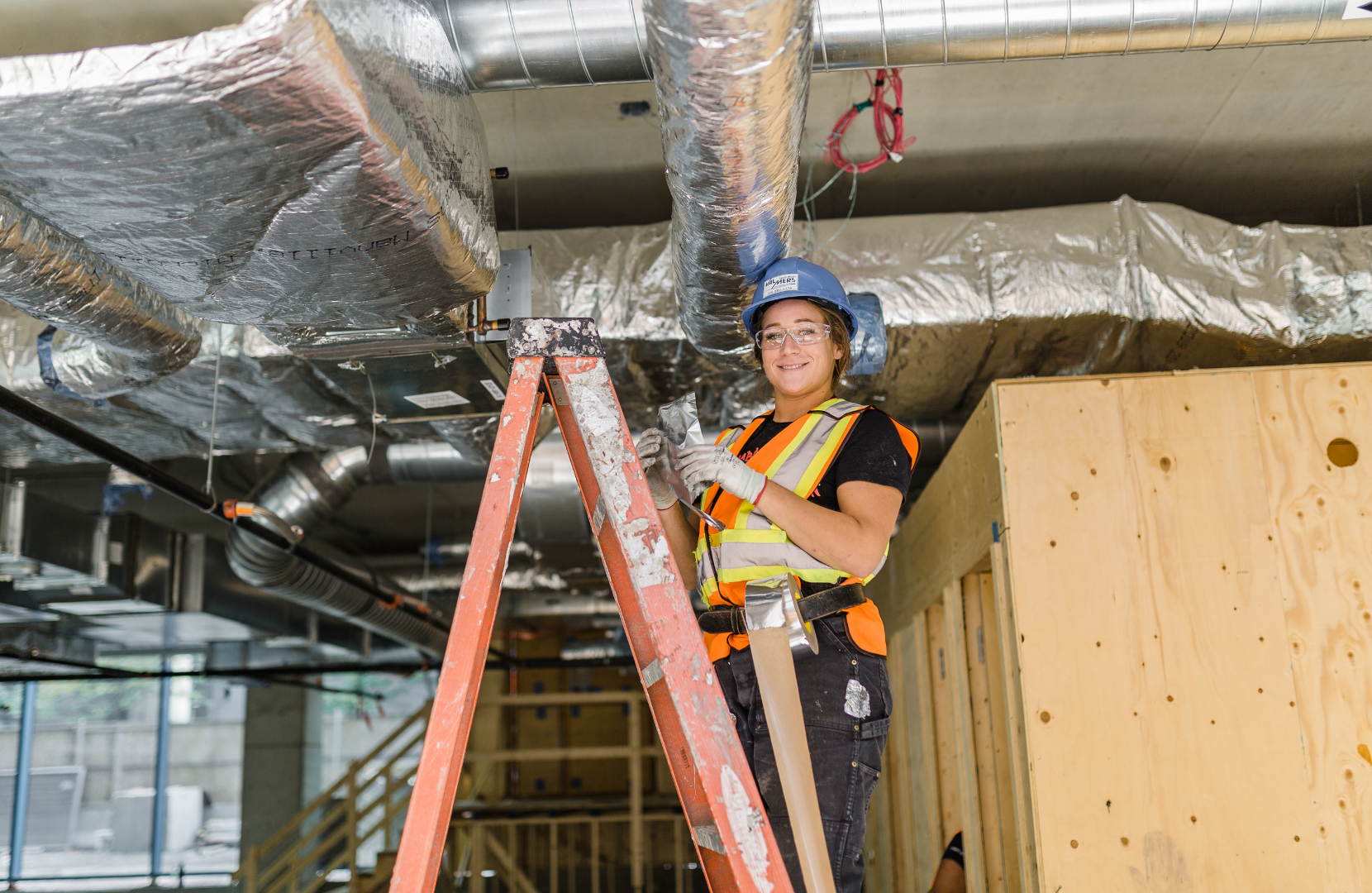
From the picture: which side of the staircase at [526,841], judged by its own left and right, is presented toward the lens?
left

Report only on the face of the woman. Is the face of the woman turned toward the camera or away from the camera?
toward the camera

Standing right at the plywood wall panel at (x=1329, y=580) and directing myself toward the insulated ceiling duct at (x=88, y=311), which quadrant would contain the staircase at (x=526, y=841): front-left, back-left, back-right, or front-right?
front-right

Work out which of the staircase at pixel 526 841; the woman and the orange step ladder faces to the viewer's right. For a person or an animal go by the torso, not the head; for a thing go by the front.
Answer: the orange step ladder

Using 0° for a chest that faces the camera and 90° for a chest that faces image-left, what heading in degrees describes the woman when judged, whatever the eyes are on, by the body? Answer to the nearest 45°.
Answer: approximately 45°

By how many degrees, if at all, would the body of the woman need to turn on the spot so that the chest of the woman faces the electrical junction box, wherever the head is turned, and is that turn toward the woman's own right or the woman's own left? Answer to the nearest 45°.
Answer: approximately 90° to the woman's own right

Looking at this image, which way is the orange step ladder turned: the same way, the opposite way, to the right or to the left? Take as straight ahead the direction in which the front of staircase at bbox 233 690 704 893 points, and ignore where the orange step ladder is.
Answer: the opposite way

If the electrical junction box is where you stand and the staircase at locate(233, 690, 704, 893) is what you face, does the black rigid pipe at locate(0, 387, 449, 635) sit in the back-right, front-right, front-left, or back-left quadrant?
front-left

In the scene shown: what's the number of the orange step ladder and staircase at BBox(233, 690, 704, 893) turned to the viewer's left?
1

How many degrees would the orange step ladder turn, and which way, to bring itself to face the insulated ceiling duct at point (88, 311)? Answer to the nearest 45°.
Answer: approximately 135° to its left

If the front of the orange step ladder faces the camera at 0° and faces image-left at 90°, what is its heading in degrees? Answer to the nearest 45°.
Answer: approximately 270°
